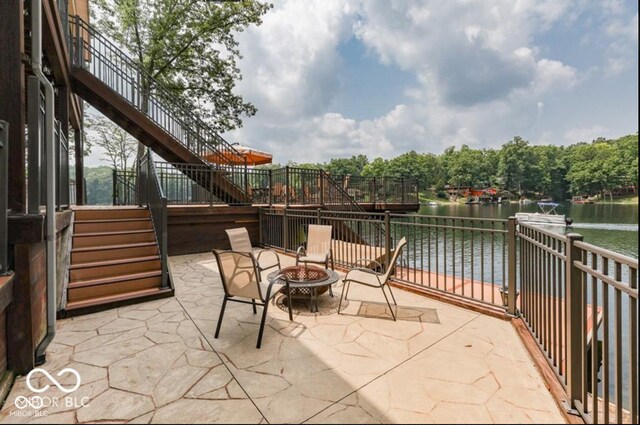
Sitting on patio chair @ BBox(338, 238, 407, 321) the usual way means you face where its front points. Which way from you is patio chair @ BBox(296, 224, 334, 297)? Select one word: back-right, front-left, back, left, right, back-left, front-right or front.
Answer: front-right

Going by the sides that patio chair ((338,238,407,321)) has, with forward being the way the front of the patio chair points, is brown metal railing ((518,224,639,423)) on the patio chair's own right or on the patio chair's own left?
on the patio chair's own left

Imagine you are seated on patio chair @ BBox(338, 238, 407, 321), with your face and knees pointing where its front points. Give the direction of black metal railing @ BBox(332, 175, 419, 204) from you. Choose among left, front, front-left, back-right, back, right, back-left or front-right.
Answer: right

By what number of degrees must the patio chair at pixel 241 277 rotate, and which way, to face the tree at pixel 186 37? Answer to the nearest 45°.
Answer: approximately 45° to its left

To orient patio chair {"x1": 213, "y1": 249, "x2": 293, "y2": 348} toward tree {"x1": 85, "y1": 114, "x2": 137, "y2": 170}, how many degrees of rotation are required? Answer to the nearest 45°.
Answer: approximately 90° to its left

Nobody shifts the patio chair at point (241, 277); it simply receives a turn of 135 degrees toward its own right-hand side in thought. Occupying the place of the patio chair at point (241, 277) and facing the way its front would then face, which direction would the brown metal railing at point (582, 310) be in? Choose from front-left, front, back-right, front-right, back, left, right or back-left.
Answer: front-left

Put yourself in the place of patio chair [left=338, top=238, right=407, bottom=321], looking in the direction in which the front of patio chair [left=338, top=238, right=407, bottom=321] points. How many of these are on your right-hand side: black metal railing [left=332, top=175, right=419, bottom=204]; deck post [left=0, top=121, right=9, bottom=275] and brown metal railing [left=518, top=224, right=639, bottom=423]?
1

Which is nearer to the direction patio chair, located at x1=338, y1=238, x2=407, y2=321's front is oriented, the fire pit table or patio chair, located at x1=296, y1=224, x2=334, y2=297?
the fire pit table

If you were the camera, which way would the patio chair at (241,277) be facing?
facing away from the viewer and to the right of the viewer

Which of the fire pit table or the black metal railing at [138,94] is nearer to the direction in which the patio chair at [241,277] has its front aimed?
the fire pit table

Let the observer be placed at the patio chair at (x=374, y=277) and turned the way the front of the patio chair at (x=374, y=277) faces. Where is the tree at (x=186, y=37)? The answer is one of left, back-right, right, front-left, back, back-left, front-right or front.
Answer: front-right

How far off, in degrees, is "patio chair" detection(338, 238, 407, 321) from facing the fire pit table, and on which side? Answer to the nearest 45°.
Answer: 0° — it already faces it

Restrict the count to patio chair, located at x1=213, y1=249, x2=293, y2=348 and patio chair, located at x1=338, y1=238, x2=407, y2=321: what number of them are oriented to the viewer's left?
1

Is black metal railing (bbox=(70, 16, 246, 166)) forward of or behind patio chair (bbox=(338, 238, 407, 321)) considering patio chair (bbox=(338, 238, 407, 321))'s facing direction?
forward

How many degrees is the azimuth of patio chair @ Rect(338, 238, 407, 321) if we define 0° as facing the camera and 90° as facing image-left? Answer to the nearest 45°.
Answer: approximately 90°
